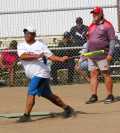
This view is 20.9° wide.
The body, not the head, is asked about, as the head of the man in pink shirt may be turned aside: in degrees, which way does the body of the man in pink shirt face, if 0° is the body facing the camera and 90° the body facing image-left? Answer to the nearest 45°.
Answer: approximately 45°

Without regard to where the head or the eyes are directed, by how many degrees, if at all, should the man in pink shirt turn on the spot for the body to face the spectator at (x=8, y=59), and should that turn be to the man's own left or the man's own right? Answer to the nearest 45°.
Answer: approximately 90° to the man's own right

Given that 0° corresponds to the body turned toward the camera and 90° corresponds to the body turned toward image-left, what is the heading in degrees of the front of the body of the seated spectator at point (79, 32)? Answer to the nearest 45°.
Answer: approximately 0°

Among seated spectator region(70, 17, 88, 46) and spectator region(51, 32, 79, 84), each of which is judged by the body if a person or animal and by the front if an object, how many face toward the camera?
2

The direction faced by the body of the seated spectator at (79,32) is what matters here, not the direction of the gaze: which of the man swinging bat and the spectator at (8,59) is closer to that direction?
the man swinging bat
